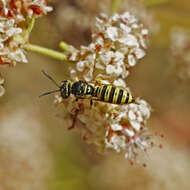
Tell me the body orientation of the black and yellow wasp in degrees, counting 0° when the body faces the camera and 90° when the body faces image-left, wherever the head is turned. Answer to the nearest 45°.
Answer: approximately 90°

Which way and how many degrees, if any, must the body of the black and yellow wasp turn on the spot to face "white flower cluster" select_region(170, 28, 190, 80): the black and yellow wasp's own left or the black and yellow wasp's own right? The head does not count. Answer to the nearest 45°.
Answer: approximately 135° to the black and yellow wasp's own right
